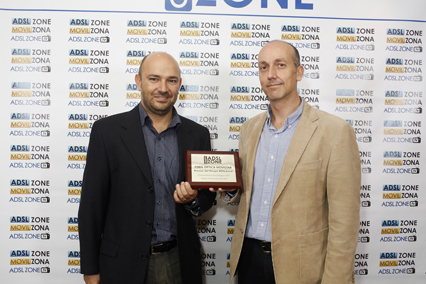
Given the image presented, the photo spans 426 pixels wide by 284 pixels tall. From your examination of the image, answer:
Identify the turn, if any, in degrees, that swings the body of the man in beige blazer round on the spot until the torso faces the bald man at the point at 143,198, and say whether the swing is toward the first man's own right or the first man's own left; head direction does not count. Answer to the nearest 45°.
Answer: approximately 45° to the first man's own right
